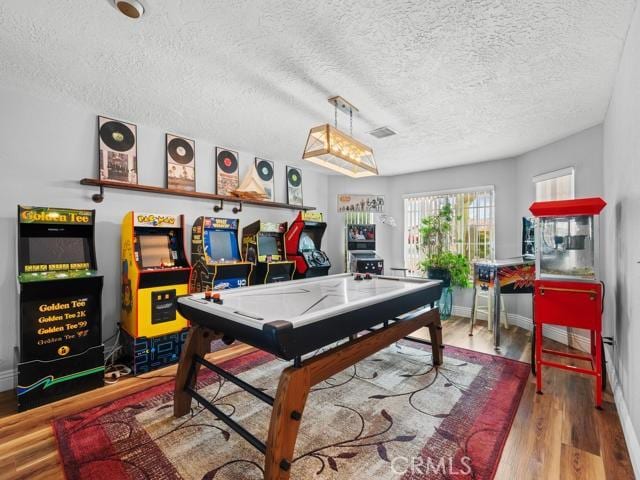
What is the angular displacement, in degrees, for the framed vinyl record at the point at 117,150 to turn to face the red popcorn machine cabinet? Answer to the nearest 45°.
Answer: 0° — it already faces it

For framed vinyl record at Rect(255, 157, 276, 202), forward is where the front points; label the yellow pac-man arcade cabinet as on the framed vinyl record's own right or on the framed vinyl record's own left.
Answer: on the framed vinyl record's own right

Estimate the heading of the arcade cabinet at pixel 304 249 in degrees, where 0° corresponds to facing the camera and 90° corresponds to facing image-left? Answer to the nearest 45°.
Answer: approximately 315°

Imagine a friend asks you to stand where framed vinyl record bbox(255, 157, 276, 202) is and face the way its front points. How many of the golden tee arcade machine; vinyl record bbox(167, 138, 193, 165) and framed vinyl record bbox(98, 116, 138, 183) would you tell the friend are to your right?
3

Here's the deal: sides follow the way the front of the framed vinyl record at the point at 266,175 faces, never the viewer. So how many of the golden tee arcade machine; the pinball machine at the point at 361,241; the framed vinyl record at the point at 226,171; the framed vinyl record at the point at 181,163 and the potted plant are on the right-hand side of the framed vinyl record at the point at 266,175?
3

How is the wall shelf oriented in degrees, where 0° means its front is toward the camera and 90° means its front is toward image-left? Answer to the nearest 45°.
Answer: approximately 315°
